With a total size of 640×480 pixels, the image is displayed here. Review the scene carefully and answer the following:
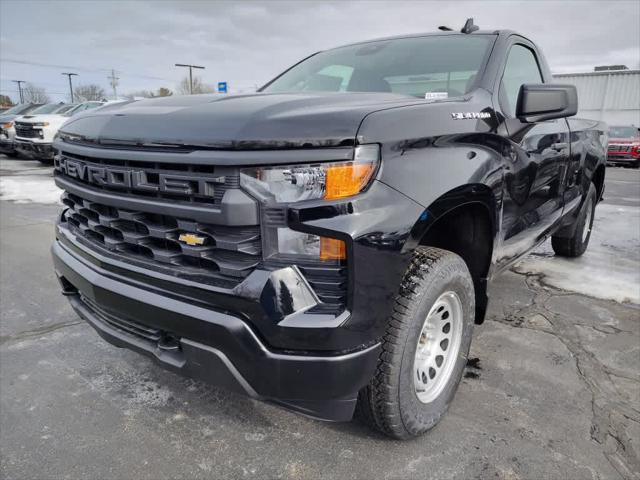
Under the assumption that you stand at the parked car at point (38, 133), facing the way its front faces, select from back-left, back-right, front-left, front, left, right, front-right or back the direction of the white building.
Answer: back-left

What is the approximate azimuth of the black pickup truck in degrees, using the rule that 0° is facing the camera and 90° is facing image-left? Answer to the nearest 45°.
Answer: approximately 45°

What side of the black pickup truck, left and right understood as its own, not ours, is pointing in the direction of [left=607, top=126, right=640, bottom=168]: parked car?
back

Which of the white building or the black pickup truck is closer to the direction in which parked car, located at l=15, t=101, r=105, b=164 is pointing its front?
the black pickup truck

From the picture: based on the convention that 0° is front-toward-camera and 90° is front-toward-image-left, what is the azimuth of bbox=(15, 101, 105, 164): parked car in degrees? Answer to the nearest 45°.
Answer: approximately 45°

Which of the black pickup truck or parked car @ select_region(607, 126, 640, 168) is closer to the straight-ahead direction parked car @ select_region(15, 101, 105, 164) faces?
the black pickup truck

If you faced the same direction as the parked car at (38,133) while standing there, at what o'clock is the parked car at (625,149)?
the parked car at (625,149) is roughly at 8 o'clock from the parked car at (38,133).

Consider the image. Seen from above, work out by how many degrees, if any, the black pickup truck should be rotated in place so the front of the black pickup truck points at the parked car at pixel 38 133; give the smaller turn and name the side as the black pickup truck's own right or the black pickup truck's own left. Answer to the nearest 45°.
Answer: approximately 90° to the black pickup truck's own right
